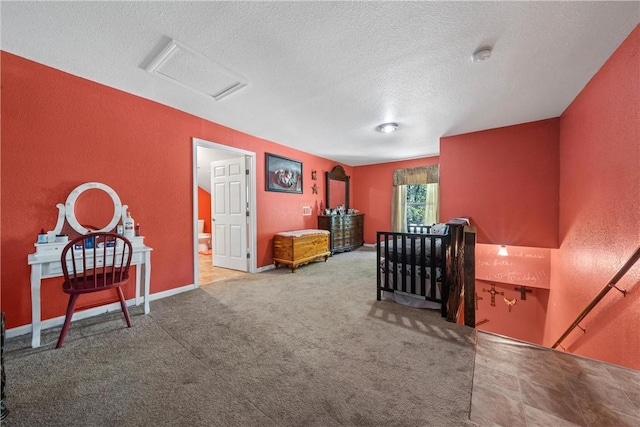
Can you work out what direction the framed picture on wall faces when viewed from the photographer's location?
facing the viewer and to the right of the viewer

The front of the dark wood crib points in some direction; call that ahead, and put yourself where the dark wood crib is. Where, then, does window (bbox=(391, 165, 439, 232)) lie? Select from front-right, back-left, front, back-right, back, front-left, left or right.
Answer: back-right

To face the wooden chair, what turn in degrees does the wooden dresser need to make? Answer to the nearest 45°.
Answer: approximately 90° to its right

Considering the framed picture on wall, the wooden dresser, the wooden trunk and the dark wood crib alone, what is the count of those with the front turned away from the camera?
0

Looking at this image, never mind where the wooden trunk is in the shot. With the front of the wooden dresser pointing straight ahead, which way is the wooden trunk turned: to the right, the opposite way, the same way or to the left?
the same way

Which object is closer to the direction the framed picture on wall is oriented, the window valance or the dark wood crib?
the dark wood crib

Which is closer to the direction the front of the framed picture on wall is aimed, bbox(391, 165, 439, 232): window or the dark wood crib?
the dark wood crib

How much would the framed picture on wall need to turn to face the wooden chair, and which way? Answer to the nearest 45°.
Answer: approximately 90° to its right

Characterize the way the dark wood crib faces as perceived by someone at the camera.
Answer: facing the viewer and to the left of the viewer

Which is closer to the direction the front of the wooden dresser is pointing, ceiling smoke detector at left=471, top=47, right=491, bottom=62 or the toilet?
the ceiling smoke detector

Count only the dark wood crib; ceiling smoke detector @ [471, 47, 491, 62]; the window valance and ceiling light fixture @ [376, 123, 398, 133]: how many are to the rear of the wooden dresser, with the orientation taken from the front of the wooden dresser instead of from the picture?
0

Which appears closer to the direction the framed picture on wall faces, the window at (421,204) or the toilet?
the window

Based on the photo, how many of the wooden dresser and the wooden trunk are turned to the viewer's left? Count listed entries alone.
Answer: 0

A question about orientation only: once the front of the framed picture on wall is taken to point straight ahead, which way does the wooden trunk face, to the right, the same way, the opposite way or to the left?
the same way

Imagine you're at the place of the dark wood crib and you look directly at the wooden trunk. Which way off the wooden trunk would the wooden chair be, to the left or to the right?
left

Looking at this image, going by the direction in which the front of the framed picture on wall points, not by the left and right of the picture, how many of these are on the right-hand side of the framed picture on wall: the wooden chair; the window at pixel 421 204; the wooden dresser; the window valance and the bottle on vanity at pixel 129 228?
2

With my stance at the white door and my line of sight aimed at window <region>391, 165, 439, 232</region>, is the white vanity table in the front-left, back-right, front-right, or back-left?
back-right
